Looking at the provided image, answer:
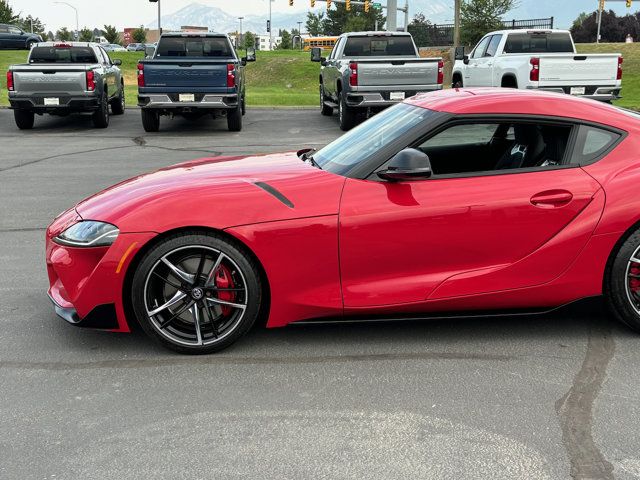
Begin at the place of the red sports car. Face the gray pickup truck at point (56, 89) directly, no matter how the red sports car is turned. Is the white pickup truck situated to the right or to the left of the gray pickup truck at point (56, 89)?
right

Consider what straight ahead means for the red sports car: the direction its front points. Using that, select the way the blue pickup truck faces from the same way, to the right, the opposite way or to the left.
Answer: to the right

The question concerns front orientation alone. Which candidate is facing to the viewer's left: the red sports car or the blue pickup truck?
the red sports car

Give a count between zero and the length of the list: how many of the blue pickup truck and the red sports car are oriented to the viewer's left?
1

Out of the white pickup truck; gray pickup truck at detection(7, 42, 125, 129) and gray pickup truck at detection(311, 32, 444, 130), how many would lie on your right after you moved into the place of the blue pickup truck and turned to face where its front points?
2

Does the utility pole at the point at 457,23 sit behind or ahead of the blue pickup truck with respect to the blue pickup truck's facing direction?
ahead

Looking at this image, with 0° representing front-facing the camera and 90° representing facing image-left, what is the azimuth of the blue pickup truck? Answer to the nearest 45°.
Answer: approximately 180°

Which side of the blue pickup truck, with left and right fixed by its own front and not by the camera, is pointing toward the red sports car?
back

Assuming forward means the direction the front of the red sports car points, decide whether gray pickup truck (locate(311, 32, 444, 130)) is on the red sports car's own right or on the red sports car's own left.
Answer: on the red sports car's own right

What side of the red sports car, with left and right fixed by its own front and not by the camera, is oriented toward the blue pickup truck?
right

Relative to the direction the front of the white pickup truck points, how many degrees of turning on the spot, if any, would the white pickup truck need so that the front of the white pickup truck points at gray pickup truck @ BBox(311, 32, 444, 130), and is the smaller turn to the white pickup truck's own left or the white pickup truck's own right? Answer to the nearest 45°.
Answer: approximately 45° to the white pickup truck's own left

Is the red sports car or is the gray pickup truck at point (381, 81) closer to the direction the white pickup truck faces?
the gray pickup truck

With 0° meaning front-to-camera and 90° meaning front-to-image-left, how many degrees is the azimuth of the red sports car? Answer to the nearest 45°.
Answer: approximately 90°

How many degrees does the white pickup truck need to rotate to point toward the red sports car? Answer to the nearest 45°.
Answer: approximately 135° to its left

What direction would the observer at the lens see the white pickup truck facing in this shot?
facing away from the viewer and to the left of the viewer
